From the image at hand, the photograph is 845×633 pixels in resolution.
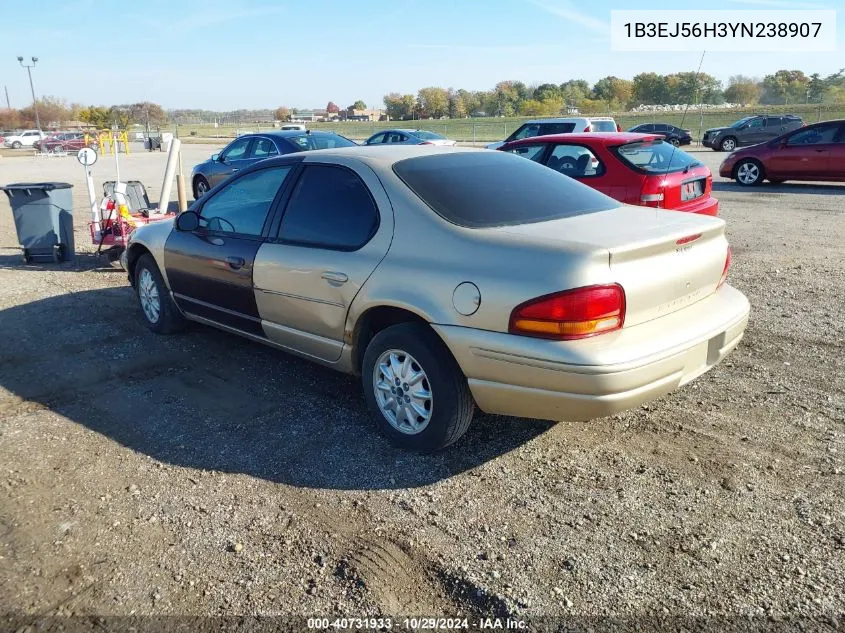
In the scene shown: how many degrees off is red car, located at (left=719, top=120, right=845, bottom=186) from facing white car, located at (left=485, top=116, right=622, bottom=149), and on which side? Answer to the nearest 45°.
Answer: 0° — it already faces it

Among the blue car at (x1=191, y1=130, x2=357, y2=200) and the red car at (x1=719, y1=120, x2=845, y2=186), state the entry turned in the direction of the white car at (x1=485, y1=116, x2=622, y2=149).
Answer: the red car

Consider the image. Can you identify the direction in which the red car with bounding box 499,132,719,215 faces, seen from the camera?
facing away from the viewer and to the left of the viewer

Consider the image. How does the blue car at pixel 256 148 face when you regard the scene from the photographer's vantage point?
facing away from the viewer and to the left of the viewer

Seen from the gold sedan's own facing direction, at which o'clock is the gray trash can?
The gray trash can is roughly at 12 o'clock from the gold sedan.

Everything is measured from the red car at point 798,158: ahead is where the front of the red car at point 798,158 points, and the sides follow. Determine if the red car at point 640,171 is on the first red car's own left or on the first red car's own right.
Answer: on the first red car's own left

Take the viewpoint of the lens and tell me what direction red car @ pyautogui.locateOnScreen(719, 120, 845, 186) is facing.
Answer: facing to the left of the viewer

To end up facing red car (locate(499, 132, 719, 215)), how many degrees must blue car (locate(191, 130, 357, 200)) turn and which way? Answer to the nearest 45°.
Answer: approximately 180°

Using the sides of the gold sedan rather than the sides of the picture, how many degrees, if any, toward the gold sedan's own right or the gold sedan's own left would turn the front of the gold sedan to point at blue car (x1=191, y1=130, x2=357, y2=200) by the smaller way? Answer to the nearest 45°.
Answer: approximately 45° to the gold sedan's own right

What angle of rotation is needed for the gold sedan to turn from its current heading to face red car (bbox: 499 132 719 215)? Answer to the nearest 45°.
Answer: approximately 90° to its right

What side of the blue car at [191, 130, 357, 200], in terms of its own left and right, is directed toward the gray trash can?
left

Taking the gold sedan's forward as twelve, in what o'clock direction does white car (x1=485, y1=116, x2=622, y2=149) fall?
The white car is roughly at 2 o'clock from the gold sedan.
